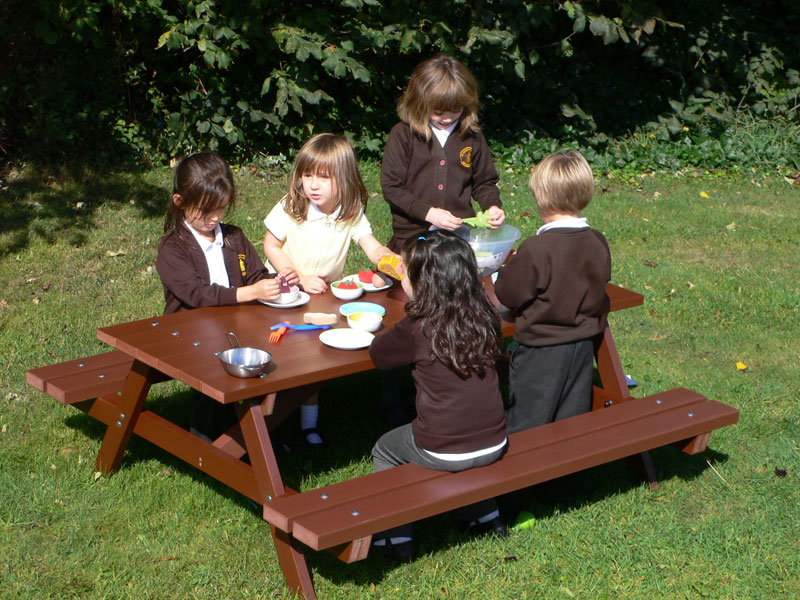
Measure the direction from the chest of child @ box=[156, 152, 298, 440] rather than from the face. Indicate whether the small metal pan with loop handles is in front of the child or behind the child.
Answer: in front

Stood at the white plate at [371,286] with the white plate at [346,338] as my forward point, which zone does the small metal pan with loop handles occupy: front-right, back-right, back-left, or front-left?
front-right

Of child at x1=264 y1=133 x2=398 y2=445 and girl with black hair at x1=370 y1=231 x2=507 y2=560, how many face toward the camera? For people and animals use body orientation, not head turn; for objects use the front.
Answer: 1

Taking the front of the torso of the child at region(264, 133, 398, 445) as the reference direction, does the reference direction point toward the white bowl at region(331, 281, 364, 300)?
yes

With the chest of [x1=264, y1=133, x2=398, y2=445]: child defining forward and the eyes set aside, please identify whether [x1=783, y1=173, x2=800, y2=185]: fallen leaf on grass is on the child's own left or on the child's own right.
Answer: on the child's own left

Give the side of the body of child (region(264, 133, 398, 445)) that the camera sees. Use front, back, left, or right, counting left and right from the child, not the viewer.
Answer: front

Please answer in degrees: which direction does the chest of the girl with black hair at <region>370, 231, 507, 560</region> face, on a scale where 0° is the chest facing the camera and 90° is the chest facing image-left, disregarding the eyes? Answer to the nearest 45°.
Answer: approximately 135°

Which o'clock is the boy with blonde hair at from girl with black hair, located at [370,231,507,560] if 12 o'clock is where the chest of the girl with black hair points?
The boy with blonde hair is roughly at 3 o'clock from the girl with black hair.

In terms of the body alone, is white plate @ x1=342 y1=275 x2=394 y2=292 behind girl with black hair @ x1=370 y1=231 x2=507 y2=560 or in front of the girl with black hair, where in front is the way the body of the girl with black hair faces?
in front

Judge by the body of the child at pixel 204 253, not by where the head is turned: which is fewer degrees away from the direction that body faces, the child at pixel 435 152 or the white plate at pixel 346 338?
the white plate

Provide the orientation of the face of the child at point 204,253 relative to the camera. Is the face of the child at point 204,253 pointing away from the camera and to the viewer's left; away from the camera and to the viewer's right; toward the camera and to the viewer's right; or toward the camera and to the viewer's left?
toward the camera and to the viewer's right

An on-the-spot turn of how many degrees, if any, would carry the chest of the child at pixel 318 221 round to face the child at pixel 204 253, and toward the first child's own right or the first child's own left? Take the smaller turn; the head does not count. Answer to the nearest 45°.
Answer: approximately 45° to the first child's own right

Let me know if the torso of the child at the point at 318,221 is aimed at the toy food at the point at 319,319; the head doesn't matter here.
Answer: yes

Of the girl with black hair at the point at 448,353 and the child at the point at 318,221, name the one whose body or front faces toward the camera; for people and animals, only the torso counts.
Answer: the child
